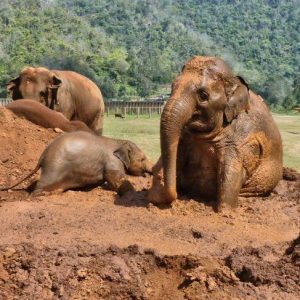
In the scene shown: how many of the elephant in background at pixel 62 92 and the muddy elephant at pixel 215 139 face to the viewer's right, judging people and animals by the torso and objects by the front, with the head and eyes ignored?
0

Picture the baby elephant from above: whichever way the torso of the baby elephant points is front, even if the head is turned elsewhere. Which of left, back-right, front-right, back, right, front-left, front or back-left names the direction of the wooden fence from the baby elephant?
left

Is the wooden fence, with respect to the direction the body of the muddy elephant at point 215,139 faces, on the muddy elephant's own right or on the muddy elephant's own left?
on the muddy elephant's own right

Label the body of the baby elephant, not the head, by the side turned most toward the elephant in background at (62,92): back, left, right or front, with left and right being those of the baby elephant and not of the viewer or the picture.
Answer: left

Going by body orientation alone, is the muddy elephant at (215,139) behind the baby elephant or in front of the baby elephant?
in front

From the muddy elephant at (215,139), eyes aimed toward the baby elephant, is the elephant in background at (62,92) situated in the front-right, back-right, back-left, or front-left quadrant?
front-right

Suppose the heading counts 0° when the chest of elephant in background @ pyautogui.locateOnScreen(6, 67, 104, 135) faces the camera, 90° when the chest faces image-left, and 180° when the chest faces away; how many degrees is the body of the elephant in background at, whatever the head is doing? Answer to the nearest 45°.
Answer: approximately 45°

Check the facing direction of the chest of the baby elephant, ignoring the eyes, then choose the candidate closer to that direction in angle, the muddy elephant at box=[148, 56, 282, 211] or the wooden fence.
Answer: the muddy elephant

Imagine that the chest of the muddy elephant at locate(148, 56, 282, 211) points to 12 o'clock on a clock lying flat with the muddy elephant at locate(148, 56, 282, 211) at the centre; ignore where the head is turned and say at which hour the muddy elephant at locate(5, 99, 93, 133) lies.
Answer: the muddy elephant at locate(5, 99, 93, 133) is roughly at 3 o'clock from the muddy elephant at locate(148, 56, 282, 211).

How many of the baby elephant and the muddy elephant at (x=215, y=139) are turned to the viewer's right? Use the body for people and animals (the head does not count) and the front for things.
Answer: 1

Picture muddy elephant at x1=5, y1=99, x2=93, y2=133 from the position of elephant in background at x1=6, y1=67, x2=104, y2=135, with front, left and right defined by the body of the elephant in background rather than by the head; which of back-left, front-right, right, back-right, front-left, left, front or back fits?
front-left

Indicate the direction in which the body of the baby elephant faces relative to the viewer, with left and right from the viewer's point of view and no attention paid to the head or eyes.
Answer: facing to the right of the viewer

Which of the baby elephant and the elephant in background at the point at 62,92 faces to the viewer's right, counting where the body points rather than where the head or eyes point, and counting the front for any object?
the baby elephant

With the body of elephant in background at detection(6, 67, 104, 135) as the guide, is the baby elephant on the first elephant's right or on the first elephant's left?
on the first elephant's left
